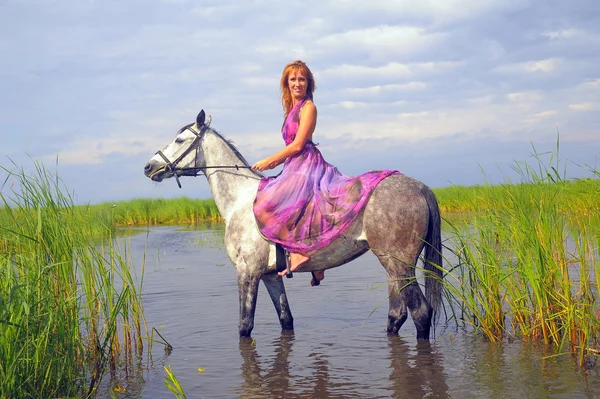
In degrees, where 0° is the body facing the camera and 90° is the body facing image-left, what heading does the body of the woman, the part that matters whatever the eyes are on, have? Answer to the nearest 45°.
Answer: approximately 90°

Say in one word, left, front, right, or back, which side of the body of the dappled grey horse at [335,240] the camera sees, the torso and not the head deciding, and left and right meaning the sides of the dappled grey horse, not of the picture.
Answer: left

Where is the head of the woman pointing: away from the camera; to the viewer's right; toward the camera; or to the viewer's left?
toward the camera
